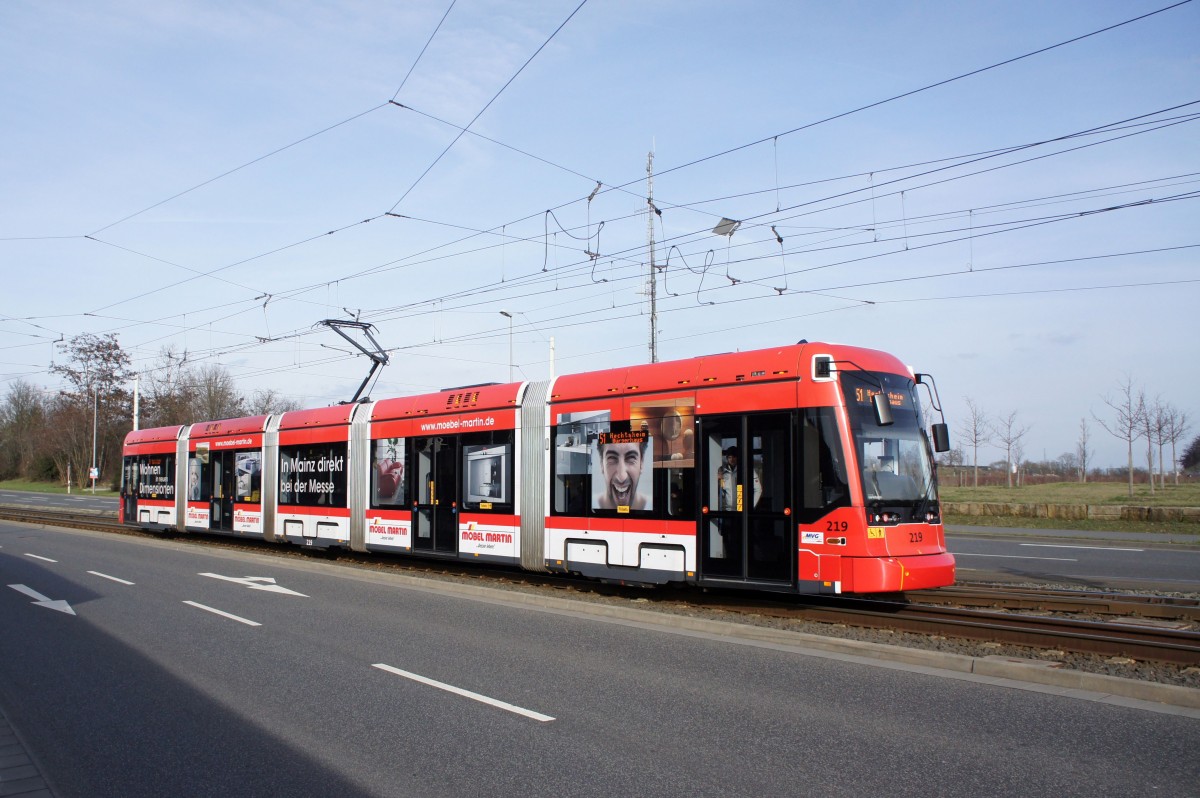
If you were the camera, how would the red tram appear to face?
facing the viewer and to the right of the viewer
